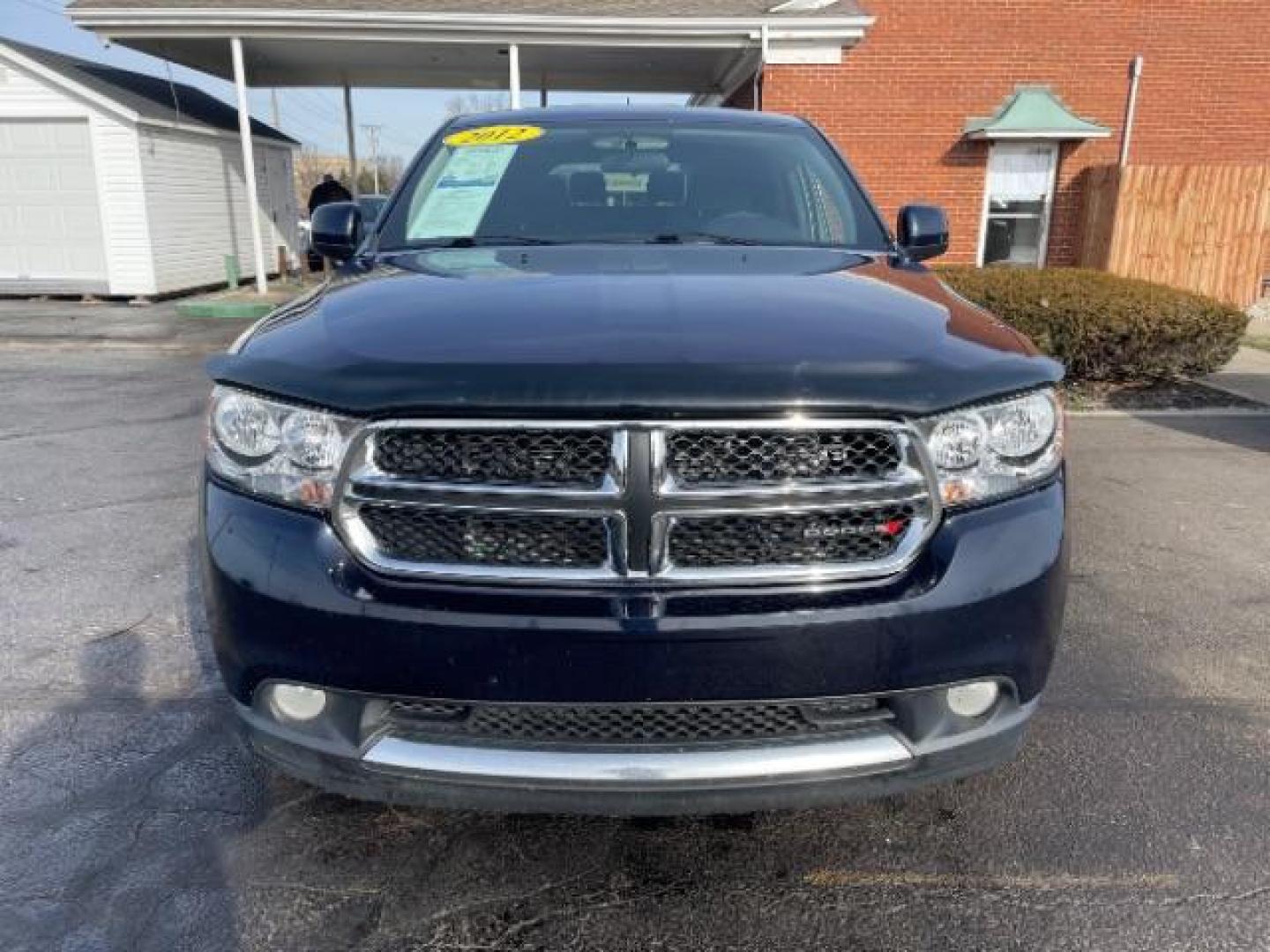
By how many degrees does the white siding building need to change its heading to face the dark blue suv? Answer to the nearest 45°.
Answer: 0° — it already faces it

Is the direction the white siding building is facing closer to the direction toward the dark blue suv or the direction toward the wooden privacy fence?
the dark blue suv

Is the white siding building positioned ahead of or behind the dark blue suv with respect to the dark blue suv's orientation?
behind

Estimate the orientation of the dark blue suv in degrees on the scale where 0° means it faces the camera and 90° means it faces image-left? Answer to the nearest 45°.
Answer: approximately 0°

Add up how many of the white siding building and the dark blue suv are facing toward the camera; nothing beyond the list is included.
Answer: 2

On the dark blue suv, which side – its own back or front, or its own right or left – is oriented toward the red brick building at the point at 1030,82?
back

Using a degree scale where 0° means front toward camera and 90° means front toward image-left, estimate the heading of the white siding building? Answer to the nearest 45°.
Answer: approximately 0°

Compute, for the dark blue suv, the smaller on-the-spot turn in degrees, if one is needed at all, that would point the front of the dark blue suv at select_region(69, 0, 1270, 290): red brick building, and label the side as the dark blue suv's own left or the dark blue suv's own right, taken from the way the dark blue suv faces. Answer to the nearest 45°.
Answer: approximately 180°
